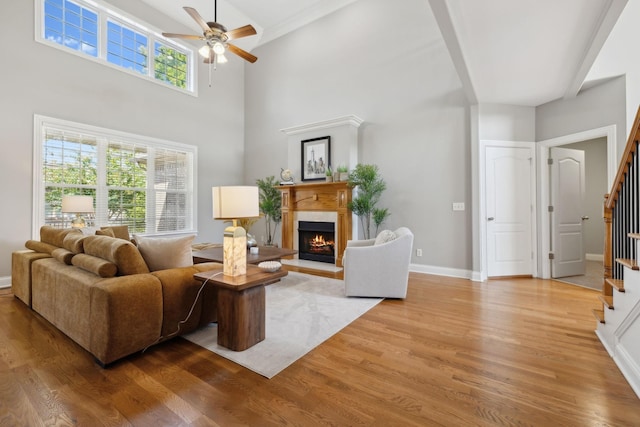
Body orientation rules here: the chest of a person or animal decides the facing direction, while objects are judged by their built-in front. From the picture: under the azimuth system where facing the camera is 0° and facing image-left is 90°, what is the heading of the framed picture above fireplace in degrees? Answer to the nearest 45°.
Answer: approximately 45°

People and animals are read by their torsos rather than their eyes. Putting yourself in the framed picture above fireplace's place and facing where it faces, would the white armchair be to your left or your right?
on your left

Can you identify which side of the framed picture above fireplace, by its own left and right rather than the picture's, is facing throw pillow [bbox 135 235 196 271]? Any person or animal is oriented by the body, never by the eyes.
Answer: front

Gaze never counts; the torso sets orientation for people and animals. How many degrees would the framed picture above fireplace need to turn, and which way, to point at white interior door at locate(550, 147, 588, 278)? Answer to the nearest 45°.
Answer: approximately 135° to its left

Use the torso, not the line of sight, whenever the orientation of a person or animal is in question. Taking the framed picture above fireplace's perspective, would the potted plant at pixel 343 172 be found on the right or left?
on its left

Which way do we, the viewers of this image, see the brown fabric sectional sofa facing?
facing away from the viewer and to the right of the viewer

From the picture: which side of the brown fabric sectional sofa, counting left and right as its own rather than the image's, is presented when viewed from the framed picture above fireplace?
front

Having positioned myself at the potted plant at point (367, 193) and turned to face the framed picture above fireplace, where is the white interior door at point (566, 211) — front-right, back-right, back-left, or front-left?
back-right
